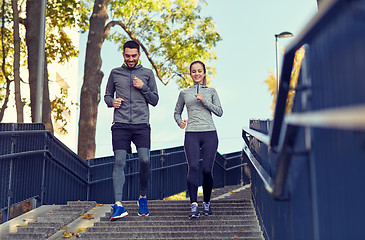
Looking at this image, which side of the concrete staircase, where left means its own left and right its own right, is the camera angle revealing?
front

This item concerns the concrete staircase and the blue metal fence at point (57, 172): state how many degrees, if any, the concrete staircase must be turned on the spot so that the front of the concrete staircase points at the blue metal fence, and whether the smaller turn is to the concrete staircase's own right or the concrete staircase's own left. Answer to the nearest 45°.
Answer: approximately 135° to the concrete staircase's own right

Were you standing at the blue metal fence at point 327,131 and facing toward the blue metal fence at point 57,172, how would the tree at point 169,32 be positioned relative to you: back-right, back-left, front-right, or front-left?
front-right

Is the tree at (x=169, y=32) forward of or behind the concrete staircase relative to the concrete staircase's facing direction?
behind

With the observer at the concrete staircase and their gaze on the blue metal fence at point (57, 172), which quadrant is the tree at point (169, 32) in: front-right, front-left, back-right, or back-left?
front-right

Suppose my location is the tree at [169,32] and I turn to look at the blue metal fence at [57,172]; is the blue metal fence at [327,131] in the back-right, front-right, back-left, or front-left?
front-left
